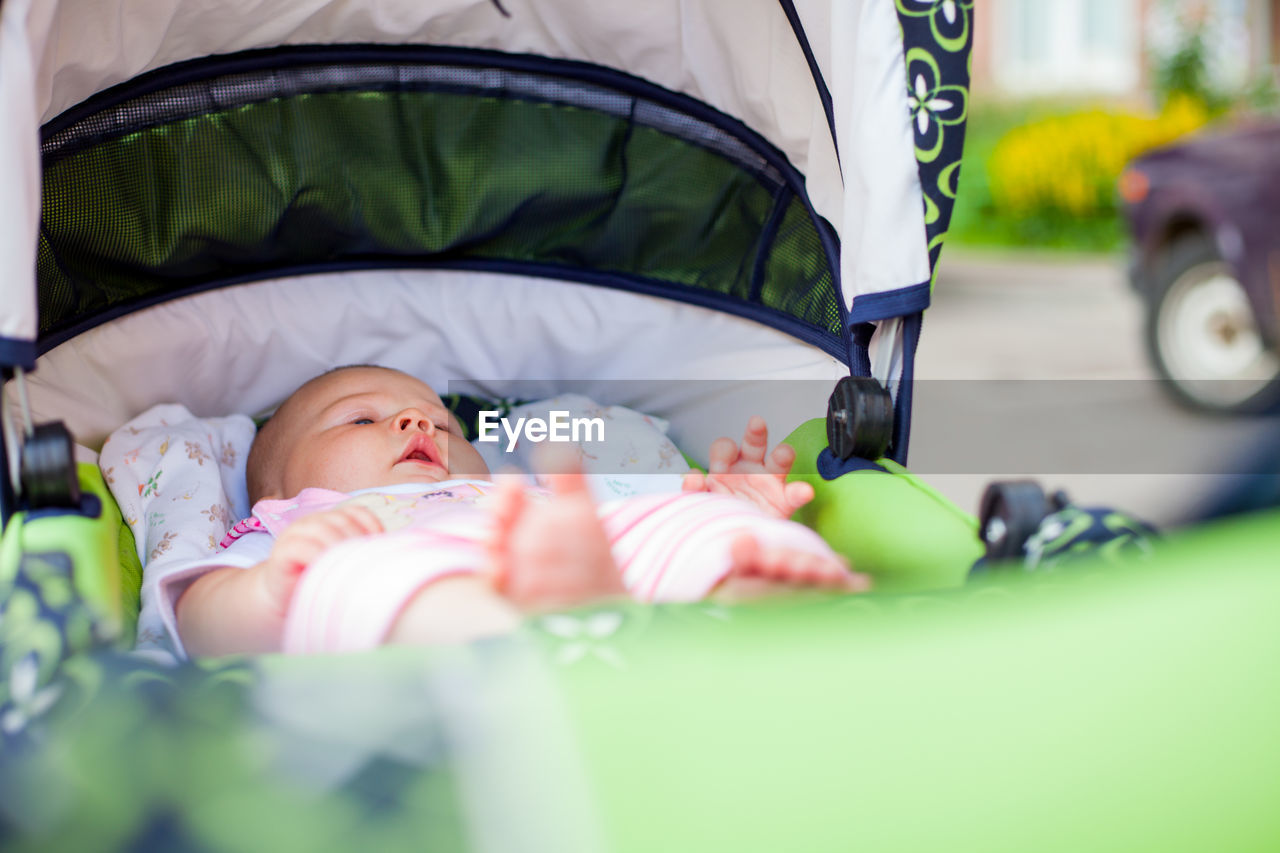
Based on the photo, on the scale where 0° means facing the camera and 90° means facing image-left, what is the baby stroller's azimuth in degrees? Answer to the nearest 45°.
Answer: approximately 0°

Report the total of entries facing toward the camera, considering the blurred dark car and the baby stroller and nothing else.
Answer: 1

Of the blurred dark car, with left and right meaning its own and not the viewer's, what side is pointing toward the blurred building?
right

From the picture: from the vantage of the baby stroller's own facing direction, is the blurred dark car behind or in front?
behind

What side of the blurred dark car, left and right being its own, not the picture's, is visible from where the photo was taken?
left

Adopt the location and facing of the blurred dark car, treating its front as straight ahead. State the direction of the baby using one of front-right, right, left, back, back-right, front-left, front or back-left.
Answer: left

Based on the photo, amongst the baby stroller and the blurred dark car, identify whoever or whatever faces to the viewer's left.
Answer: the blurred dark car
